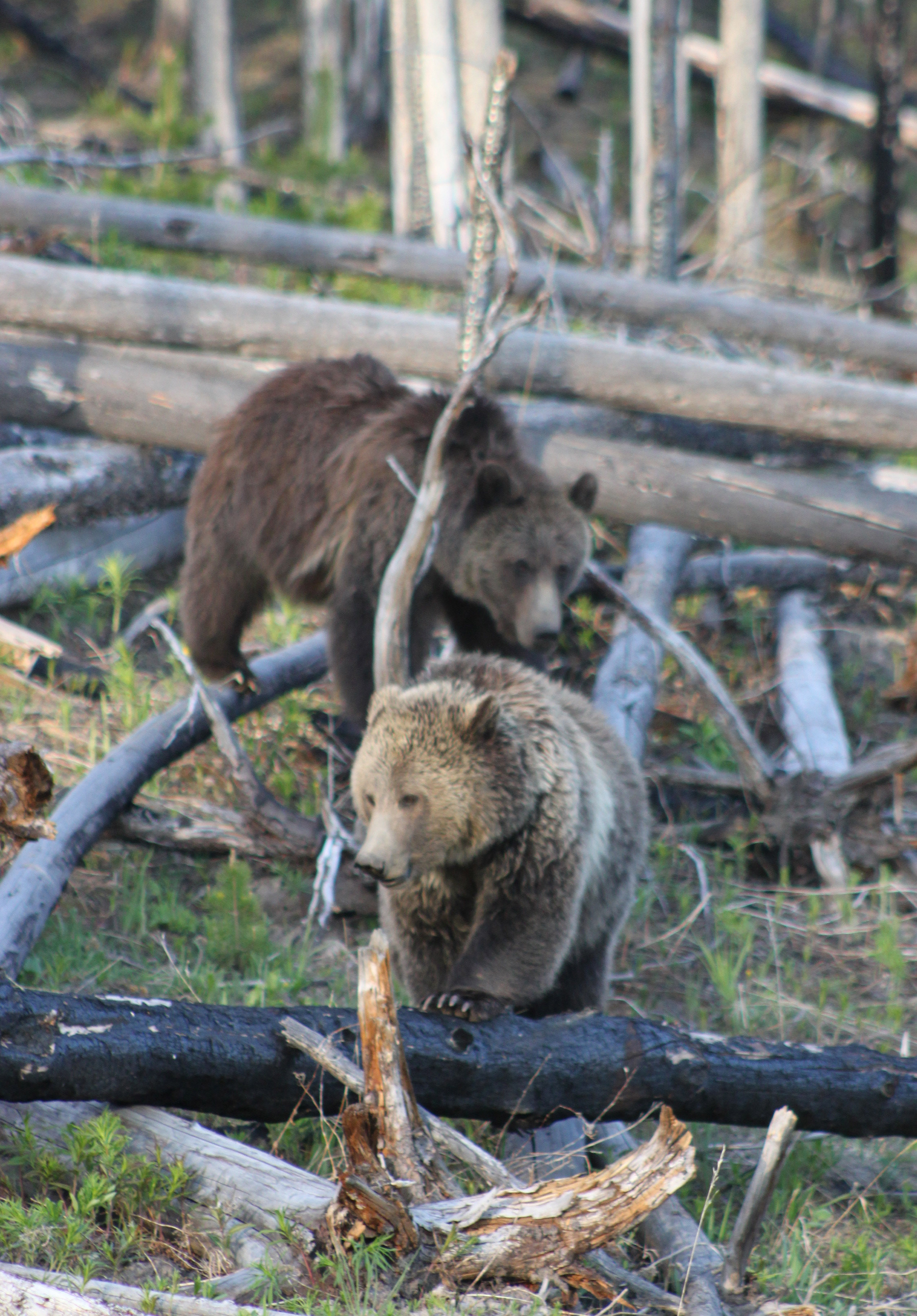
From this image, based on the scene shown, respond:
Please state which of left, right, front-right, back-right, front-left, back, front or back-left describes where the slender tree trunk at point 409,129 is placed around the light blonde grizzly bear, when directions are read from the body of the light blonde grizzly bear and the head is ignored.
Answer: back-right

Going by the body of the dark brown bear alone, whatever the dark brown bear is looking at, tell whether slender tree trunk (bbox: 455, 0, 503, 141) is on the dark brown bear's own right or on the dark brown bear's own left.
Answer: on the dark brown bear's own left

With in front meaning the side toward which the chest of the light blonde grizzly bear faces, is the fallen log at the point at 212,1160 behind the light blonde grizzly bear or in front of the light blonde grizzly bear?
in front

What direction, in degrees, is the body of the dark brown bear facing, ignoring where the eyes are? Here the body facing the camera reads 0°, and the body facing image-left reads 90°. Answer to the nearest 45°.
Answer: approximately 315°

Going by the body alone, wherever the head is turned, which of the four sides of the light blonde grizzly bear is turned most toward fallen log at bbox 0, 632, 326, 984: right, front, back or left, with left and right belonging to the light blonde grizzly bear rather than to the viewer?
right

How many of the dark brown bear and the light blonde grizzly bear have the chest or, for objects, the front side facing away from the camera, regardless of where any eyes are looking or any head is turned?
0

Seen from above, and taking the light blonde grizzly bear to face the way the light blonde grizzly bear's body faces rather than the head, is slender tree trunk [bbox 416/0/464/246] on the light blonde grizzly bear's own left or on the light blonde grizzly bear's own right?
on the light blonde grizzly bear's own right

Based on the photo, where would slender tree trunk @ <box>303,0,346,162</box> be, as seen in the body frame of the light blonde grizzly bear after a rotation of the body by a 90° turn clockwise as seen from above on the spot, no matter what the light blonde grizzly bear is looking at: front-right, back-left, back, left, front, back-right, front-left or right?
front-right

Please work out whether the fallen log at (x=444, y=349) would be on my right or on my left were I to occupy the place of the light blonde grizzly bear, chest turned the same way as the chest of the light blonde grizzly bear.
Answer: on my right

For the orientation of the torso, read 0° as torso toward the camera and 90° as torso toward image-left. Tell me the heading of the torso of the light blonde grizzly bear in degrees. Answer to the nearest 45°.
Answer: approximately 45°

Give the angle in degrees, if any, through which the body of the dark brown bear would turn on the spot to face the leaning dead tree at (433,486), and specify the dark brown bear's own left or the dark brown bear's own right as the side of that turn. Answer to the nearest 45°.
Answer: approximately 45° to the dark brown bear's own right

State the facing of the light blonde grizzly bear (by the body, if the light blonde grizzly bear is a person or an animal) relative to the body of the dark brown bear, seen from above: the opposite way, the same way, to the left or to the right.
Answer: to the right

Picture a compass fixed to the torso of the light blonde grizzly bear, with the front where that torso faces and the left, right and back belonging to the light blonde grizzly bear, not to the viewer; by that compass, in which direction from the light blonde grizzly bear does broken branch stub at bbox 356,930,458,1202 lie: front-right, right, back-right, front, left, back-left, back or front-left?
front-left

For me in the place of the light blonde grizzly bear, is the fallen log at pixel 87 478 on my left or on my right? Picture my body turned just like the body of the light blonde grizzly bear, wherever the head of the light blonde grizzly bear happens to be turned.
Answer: on my right

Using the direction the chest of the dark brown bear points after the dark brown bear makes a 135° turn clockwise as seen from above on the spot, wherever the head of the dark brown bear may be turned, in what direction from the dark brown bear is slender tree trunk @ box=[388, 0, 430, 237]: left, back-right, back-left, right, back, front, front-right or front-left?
right

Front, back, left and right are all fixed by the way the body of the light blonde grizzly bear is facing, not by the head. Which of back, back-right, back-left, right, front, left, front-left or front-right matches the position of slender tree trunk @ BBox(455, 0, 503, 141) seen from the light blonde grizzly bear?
back-right

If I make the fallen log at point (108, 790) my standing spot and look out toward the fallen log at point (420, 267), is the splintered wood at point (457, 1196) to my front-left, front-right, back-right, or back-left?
back-right

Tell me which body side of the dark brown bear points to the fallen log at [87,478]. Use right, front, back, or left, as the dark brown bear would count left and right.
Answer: back
